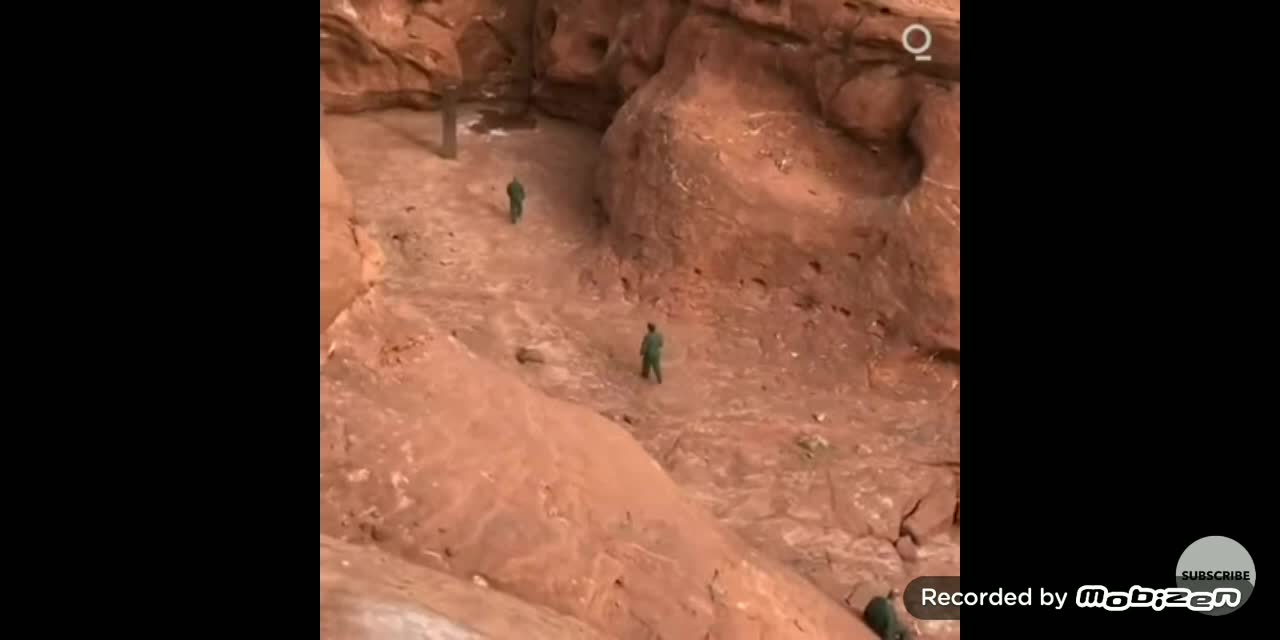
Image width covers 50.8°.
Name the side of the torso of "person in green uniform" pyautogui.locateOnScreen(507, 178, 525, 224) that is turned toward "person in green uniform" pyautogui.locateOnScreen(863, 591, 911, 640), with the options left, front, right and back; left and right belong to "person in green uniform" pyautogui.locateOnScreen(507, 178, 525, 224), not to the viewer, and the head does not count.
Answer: back

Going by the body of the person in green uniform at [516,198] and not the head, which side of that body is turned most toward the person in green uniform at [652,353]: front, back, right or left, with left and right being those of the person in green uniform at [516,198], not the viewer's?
back

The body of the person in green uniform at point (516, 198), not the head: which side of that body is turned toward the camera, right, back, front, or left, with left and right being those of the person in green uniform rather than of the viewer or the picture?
back
